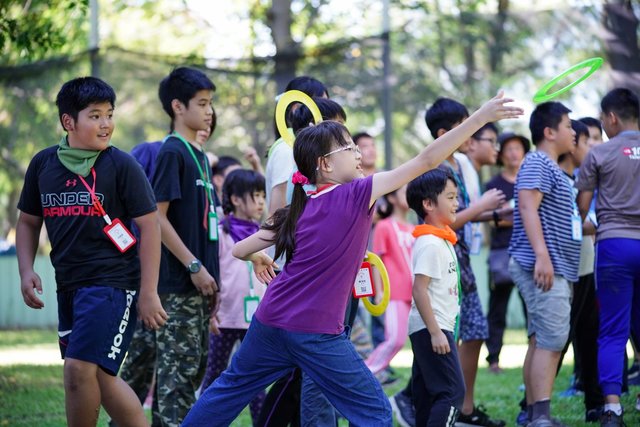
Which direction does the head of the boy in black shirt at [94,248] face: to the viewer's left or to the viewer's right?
to the viewer's right

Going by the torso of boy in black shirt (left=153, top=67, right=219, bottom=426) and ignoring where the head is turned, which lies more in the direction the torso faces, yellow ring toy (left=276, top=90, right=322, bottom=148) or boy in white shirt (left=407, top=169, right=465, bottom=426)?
the boy in white shirt

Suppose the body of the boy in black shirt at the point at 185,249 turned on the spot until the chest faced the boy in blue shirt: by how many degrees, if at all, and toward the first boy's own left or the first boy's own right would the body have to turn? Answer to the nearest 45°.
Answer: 0° — they already face them

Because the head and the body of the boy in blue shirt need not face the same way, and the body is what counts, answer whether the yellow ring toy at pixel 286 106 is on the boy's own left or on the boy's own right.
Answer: on the boy's own right

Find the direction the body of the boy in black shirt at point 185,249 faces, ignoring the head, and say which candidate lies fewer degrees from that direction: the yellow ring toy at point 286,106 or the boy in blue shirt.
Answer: the boy in blue shirt

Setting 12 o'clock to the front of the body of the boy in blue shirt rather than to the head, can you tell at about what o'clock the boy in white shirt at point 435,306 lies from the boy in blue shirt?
The boy in white shirt is roughly at 4 o'clock from the boy in blue shirt.
